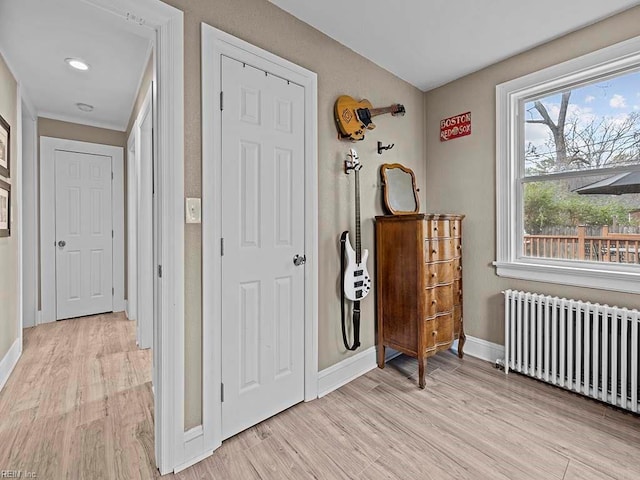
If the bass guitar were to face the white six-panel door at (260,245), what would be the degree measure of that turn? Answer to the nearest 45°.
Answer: approximately 90° to its right

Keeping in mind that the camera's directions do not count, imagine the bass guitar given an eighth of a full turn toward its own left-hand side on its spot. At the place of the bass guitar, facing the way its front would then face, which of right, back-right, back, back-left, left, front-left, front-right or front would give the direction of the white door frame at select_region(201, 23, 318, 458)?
back-right

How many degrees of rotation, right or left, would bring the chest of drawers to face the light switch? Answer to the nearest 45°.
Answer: approximately 90° to its right

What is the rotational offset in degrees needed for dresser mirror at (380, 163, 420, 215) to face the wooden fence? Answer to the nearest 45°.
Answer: approximately 45° to its left

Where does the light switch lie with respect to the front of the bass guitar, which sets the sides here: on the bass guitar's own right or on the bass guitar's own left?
on the bass guitar's own right

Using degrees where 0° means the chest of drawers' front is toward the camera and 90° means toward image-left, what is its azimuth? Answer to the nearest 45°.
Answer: approximately 315°

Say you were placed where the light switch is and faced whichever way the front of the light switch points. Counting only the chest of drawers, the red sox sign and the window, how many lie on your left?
3

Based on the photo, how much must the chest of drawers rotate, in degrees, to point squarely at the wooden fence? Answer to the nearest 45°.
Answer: approximately 45° to its left

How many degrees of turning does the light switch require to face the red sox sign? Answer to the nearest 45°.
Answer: approximately 90° to its left

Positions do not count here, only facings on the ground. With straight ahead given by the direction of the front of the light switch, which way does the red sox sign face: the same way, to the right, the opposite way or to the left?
to the right

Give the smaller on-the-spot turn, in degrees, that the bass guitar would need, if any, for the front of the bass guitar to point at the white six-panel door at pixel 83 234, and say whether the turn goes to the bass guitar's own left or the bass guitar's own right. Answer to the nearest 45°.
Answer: approximately 135° to the bass guitar's own right

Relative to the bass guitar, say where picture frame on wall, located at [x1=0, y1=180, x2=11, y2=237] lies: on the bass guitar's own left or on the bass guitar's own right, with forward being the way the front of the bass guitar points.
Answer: on the bass guitar's own right
